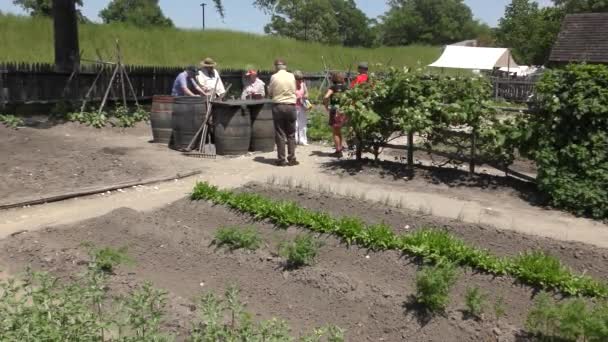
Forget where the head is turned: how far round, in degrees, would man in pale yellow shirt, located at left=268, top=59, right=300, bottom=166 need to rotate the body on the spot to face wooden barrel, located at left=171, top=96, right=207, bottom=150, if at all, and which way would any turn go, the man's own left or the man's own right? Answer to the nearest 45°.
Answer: approximately 45° to the man's own left

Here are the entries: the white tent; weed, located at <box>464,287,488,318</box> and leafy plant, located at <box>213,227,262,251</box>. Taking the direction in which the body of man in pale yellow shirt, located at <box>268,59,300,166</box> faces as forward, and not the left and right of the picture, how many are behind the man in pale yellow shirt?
2

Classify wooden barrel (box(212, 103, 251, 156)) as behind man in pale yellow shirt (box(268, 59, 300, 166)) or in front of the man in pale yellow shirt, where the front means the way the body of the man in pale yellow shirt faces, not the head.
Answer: in front

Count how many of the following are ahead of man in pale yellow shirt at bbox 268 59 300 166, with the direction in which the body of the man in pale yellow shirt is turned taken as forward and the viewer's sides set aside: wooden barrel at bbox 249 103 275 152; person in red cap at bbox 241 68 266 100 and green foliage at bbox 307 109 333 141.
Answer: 3

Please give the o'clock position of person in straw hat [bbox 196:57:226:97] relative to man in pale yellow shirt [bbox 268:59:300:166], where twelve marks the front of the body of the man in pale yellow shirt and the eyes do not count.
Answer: The person in straw hat is roughly at 11 o'clock from the man in pale yellow shirt.

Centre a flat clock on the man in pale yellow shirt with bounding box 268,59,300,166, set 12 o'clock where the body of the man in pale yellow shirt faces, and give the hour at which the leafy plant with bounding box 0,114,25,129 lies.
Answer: The leafy plant is roughly at 10 o'clock from the man in pale yellow shirt.

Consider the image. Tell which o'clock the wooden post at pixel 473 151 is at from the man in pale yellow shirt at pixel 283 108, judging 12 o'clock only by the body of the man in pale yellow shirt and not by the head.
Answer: The wooden post is roughly at 4 o'clock from the man in pale yellow shirt.

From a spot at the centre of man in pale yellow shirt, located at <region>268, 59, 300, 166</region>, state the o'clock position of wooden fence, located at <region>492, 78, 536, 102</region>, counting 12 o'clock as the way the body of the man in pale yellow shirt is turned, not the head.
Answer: The wooden fence is roughly at 1 o'clock from the man in pale yellow shirt.

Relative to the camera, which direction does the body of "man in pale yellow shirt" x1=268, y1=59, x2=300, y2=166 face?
away from the camera

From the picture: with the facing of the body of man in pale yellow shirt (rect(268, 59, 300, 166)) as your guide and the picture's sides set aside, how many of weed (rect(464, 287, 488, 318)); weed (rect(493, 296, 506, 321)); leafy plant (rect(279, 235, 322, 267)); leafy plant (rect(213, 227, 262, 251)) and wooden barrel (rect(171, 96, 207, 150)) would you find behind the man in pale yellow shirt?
4

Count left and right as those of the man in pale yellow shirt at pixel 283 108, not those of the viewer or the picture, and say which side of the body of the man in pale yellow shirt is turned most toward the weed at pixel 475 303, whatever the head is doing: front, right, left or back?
back

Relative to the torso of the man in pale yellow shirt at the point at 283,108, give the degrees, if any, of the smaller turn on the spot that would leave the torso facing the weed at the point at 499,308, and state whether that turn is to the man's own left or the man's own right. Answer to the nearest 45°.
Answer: approximately 180°

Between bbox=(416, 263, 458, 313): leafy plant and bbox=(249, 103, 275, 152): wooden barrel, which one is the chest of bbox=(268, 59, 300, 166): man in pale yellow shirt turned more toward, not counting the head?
the wooden barrel

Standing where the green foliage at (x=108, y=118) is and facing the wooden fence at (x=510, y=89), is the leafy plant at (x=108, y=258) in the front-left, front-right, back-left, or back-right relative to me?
back-right

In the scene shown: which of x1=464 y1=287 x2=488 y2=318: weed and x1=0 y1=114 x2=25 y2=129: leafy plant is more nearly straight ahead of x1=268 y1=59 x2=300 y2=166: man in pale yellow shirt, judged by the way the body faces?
the leafy plant
